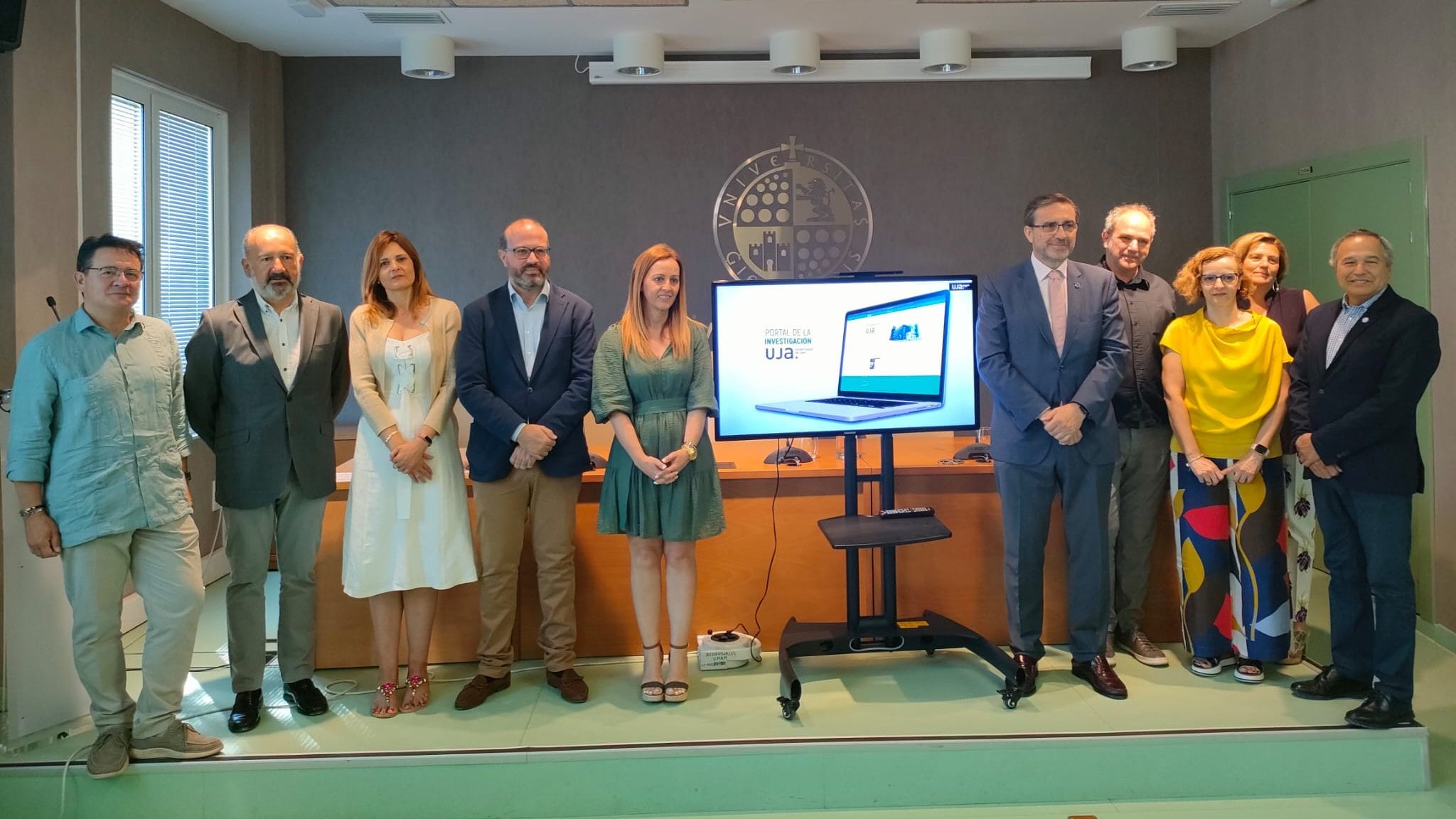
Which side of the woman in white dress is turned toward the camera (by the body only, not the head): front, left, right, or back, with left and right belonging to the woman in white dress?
front

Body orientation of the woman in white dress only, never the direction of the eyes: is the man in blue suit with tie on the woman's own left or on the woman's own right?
on the woman's own left

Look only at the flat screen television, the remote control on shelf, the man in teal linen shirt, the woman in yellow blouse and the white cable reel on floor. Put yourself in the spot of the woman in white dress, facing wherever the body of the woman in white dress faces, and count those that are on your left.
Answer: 4

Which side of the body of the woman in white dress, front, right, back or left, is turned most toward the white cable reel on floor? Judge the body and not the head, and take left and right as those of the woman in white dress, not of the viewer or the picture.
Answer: left

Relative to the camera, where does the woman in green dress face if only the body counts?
toward the camera

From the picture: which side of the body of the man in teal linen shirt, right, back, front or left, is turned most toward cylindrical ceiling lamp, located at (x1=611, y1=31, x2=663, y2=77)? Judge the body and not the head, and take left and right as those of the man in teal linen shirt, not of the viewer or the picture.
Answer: left

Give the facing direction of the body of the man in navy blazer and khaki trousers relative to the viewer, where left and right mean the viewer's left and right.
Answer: facing the viewer

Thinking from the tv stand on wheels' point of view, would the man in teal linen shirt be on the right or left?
on its right

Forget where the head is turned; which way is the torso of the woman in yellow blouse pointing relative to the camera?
toward the camera

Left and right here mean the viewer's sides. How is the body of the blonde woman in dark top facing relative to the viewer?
facing the viewer and to the left of the viewer

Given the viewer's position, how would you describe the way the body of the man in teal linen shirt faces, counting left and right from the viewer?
facing the viewer and to the right of the viewer
